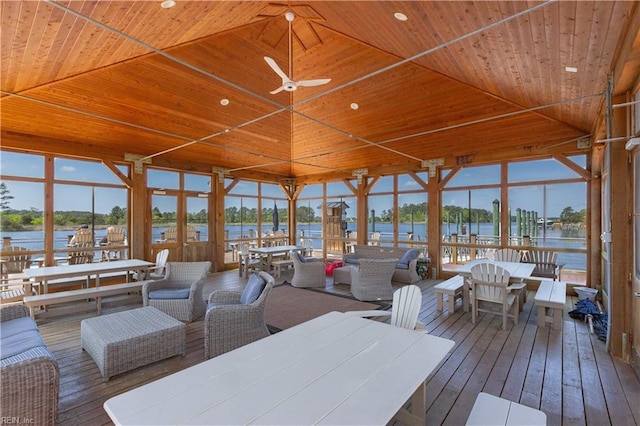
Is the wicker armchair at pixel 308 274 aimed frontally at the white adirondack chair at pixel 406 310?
no

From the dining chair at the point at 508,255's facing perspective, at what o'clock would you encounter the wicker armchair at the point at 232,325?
The wicker armchair is roughly at 1 o'clock from the dining chair.

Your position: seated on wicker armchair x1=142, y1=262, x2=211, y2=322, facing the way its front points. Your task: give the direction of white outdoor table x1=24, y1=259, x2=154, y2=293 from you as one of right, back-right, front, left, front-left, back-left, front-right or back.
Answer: right

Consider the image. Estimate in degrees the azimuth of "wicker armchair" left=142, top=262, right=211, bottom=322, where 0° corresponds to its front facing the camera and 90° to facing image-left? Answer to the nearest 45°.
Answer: approximately 45°

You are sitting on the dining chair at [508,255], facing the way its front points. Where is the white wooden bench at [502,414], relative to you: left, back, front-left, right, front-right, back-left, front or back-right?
front

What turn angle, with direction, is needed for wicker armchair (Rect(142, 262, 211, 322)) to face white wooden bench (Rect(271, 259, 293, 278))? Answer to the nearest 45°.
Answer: approximately 180°

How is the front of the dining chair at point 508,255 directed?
toward the camera

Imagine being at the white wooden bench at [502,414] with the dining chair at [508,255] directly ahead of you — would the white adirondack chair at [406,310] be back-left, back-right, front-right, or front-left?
front-left

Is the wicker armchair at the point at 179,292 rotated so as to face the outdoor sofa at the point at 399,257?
no

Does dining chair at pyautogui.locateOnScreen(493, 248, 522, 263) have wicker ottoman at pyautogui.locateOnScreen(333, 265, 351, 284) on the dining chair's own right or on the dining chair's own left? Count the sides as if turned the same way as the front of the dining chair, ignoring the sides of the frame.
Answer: on the dining chair's own right
